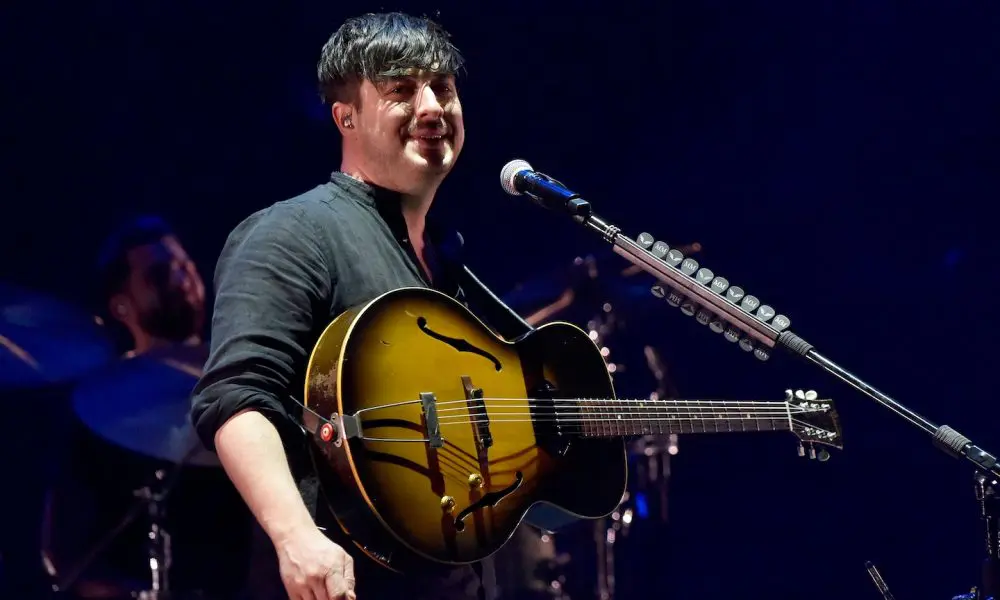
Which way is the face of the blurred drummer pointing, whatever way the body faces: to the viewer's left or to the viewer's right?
to the viewer's right

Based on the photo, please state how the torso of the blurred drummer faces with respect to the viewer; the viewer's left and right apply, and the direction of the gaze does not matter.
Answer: facing the viewer and to the right of the viewer

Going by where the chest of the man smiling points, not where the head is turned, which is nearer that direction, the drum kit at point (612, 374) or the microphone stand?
the microphone stand

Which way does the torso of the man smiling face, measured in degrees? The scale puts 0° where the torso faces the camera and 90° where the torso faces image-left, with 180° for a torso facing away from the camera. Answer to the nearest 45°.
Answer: approximately 315°

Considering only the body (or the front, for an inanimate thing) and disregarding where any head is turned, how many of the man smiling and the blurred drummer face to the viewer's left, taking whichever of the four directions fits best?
0

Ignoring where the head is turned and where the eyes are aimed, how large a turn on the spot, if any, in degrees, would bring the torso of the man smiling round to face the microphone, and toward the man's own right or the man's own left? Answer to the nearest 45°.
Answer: approximately 90° to the man's own left

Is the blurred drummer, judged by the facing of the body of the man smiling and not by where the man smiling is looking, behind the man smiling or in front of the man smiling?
behind

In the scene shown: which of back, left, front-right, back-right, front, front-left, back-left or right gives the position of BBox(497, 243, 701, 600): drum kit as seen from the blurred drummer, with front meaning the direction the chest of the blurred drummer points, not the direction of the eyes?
front-left

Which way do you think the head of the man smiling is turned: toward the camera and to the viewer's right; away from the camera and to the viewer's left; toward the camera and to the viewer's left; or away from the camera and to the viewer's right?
toward the camera and to the viewer's right

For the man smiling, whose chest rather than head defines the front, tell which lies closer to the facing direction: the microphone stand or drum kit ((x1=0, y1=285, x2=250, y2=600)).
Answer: the microphone stand

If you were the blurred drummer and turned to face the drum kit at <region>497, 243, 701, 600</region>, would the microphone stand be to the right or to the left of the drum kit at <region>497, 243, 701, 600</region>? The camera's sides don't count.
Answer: right

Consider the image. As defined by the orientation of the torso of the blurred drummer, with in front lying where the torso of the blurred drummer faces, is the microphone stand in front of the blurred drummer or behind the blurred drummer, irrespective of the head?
in front
